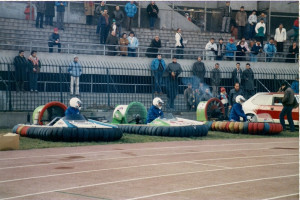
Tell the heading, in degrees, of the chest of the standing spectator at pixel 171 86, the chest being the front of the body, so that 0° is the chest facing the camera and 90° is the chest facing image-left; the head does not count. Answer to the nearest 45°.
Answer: approximately 0°

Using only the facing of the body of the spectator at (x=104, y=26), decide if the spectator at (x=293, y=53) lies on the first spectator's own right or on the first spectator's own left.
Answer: on the first spectator's own left

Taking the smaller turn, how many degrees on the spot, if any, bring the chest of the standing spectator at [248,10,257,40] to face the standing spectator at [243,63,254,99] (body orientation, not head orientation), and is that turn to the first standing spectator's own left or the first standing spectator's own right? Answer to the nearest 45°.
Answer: approximately 45° to the first standing spectator's own left

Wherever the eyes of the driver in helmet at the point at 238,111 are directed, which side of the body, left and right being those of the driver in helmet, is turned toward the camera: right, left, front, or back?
right

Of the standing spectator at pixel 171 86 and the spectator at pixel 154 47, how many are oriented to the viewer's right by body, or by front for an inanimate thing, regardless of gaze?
0

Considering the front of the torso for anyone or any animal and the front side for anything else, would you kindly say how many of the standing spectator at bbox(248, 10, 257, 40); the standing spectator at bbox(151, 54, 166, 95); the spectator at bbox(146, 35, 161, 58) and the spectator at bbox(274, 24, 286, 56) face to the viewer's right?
0

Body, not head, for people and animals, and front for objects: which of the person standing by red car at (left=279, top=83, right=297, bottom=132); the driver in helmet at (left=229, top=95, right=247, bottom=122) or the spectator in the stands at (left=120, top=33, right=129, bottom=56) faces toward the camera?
the spectator in the stands at (left=120, top=33, right=129, bottom=56)

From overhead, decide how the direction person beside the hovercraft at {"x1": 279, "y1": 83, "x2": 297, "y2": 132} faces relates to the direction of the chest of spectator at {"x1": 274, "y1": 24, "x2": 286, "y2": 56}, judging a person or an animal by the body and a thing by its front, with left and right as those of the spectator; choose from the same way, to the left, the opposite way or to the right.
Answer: to the right

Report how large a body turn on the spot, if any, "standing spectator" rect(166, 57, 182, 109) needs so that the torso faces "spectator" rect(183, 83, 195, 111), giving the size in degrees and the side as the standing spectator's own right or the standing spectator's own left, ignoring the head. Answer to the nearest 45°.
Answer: approximately 90° to the standing spectator's own left

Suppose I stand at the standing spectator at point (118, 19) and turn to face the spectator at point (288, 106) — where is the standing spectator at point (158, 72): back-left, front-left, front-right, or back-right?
front-right

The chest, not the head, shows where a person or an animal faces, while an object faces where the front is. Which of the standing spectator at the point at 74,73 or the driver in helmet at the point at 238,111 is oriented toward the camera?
the standing spectator

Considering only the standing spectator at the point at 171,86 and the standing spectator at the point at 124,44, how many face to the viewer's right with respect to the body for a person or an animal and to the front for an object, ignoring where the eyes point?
0

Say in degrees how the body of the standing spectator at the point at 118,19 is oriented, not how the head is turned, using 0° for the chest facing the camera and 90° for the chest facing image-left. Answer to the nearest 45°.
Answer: approximately 0°

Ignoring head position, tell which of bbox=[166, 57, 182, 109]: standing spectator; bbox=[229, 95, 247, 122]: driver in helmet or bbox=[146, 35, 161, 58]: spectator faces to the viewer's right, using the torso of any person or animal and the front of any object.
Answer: the driver in helmet

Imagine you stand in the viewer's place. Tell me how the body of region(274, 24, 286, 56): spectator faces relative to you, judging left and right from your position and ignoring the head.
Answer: facing the viewer
